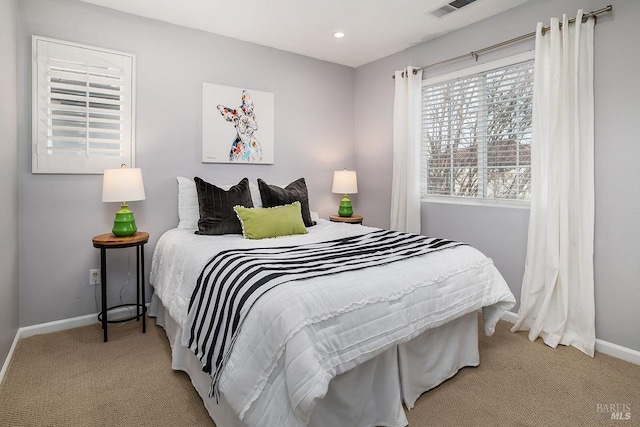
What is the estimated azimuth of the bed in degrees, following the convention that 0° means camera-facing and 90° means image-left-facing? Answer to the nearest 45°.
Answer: approximately 315°

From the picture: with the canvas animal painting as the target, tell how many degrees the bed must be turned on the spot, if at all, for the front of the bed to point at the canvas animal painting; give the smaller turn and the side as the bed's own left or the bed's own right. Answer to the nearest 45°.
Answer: approximately 180°

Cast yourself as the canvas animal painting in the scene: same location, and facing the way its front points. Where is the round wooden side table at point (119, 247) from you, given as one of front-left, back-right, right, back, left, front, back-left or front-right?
right

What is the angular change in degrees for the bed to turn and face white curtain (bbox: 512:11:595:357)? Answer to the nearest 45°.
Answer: approximately 90° to its left

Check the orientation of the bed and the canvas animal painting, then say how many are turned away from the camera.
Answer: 0

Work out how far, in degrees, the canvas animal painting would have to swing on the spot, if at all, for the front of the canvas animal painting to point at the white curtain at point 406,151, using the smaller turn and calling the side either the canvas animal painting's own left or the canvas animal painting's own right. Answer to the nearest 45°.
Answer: approximately 45° to the canvas animal painting's own left

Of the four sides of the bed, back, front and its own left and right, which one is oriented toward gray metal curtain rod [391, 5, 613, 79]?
left

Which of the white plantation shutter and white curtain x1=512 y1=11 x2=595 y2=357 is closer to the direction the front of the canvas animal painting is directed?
the white curtain

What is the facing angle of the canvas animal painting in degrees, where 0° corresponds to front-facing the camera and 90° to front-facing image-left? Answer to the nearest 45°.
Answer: approximately 315°
